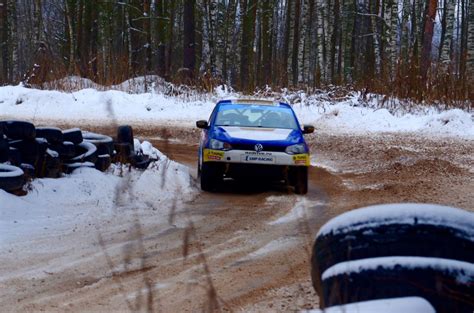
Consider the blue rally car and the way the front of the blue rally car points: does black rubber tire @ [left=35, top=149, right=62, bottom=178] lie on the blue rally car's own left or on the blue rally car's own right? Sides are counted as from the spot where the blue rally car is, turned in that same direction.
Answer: on the blue rally car's own right

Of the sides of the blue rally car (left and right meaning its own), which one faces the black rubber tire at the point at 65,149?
right

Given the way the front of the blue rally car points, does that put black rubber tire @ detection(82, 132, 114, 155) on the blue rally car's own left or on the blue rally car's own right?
on the blue rally car's own right

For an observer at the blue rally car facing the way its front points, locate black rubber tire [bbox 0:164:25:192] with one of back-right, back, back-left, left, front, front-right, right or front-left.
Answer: front-right

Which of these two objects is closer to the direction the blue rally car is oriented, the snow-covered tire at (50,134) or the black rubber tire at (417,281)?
the black rubber tire

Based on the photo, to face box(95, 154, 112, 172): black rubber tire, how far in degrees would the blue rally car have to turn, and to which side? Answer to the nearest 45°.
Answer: approximately 90° to its right

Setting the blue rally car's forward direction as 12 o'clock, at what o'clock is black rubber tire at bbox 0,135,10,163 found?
The black rubber tire is roughly at 2 o'clock from the blue rally car.

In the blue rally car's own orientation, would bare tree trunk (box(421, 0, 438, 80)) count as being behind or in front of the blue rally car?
behind

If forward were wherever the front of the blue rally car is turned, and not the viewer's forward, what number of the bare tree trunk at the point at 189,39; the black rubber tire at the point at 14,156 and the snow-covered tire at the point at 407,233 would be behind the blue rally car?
1

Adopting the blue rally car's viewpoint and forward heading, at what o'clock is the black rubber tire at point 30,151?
The black rubber tire is roughly at 2 o'clock from the blue rally car.

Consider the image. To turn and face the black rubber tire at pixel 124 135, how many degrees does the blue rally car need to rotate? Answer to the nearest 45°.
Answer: approximately 135° to its right

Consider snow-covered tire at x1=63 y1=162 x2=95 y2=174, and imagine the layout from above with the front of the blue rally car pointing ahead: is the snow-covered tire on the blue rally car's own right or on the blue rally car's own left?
on the blue rally car's own right

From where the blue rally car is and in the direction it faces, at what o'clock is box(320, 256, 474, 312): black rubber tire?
The black rubber tire is roughly at 12 o'clock from the blue rally car.

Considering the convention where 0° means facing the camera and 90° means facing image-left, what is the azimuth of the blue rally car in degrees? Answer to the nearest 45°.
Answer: approximately 0°
